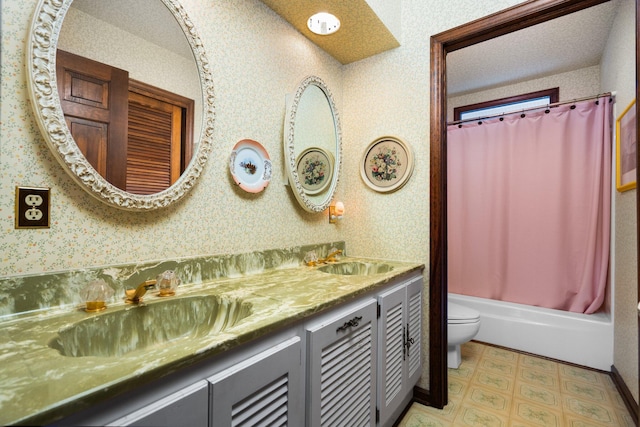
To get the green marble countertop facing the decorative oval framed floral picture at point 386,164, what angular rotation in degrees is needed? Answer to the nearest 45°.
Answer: approximately 90° to its left

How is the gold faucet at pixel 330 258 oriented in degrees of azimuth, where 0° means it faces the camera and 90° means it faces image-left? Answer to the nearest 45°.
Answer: approximately 315°

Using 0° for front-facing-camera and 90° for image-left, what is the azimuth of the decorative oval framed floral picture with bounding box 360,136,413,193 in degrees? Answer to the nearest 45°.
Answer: approximately 0°

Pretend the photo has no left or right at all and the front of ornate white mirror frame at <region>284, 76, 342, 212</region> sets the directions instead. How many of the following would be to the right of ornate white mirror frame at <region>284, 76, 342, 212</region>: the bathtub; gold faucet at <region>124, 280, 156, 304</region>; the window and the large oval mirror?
2

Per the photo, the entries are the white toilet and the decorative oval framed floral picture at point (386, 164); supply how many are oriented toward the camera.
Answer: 1

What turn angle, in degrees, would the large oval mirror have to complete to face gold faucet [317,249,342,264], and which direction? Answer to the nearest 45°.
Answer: approximately 45° to its left

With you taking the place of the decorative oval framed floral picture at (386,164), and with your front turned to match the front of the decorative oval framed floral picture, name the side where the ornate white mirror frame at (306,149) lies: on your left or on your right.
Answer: on your right
